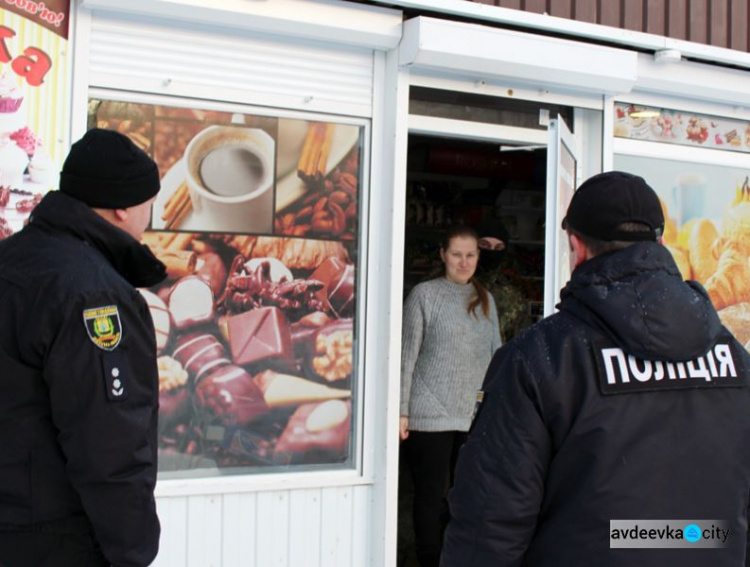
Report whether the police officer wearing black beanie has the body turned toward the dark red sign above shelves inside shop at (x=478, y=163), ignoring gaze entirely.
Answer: yes

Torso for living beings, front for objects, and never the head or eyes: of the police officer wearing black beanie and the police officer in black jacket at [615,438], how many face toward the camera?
0

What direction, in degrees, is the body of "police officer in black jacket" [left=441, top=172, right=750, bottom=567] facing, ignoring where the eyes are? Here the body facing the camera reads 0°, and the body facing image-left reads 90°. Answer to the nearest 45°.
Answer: approximately 135°

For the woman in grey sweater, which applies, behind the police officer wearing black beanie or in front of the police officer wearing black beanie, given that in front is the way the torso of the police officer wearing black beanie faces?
in front

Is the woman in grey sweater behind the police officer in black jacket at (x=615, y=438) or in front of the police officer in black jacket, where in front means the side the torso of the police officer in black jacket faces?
in front

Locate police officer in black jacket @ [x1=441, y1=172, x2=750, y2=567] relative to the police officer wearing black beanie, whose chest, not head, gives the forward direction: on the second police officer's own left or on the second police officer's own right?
on the second police officer's own right

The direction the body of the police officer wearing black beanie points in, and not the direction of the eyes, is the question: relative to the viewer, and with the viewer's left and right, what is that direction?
facing away from the viewer and to the right of the viewer

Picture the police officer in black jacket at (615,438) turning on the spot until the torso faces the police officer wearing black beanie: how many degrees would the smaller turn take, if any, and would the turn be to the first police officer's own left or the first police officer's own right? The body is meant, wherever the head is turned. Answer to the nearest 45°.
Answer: approximately 45° to the first police officer's own left

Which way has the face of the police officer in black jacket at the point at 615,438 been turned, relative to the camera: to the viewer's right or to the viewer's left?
to the viewer's left

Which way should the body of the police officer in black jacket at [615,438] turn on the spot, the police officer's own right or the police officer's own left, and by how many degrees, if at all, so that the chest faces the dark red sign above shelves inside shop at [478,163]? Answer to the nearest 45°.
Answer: approximately 45° to the police officer's own right

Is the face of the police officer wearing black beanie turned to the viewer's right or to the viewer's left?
to the viewer's right
